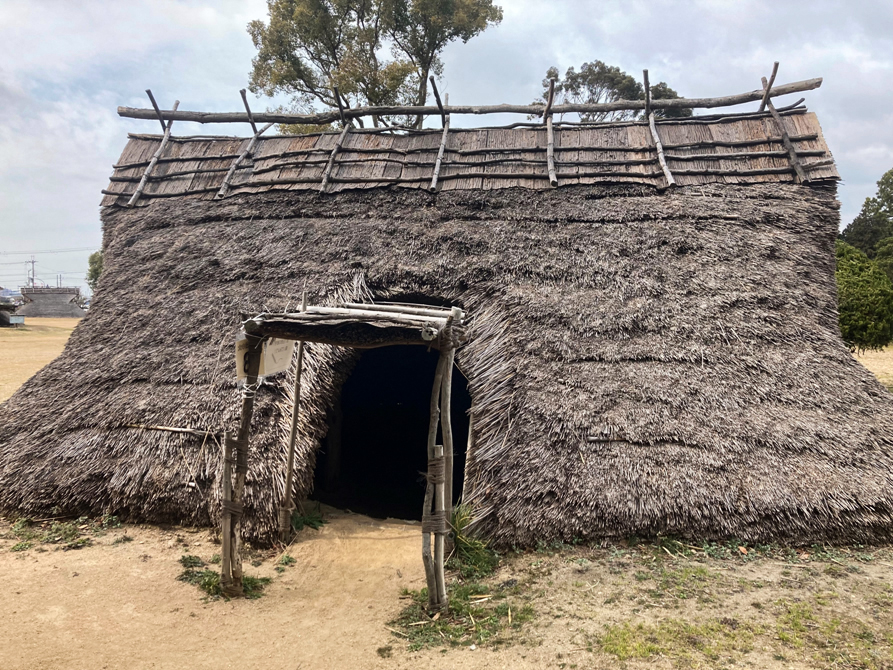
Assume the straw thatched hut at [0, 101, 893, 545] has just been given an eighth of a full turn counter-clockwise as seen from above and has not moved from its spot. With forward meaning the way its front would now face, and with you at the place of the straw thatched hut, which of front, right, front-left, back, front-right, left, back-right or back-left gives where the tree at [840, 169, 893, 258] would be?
left

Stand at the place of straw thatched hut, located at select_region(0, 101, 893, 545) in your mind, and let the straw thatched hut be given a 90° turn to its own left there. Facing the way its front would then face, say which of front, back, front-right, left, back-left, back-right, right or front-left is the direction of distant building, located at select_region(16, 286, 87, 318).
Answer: back-left

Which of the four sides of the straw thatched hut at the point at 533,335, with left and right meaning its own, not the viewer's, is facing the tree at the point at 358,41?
back

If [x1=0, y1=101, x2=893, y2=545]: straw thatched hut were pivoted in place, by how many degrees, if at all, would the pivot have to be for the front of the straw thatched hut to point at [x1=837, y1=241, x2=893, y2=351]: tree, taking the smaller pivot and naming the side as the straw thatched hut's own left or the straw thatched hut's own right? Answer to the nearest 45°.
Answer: approximately 135° to the straw thatched hut's own left

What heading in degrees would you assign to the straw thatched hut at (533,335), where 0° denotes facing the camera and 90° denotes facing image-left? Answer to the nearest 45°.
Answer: approximately 0°
